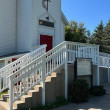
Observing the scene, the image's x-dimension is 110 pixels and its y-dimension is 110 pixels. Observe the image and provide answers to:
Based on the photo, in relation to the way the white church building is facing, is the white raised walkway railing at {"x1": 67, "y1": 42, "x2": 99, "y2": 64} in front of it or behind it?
in front

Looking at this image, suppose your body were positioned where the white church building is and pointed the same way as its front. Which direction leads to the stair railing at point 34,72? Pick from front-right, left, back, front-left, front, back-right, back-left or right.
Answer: front-right

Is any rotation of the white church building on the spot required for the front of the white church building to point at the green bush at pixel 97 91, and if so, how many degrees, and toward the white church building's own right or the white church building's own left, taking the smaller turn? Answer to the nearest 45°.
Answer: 0° — it already faces it

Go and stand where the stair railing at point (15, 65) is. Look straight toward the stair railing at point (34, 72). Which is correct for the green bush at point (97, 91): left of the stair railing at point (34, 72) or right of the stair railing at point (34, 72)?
left

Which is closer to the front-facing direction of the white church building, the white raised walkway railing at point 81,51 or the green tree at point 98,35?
the white raised walkway railing

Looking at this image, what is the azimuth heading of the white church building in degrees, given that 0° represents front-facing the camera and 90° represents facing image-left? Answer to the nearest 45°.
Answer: approximately 315°

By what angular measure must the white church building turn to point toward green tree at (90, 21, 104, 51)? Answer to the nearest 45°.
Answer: approximately 90° to its left
